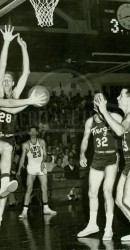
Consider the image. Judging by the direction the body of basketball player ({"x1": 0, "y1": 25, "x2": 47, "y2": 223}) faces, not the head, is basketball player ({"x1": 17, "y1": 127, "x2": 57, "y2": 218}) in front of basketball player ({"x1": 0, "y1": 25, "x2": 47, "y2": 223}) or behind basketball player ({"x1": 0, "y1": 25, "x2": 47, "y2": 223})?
behind

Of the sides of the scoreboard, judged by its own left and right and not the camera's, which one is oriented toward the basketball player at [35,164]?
front

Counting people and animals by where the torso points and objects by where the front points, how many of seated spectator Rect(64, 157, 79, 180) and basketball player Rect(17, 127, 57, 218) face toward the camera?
2

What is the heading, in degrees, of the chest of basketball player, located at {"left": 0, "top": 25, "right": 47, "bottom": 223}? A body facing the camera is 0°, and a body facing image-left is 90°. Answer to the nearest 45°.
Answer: approximately 0°

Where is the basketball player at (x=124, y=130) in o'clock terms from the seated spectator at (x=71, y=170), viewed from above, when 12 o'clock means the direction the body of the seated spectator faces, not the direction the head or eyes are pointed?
The basketball player is roughly at 12 o'clock from the seated spectator.

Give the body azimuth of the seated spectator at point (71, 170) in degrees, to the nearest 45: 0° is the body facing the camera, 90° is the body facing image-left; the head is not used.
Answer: approximately 0°

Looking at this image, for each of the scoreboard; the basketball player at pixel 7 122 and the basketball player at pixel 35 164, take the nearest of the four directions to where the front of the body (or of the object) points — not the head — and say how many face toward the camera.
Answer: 3

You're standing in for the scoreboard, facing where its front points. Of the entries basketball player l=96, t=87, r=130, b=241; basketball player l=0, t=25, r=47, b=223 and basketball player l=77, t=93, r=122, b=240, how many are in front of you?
3

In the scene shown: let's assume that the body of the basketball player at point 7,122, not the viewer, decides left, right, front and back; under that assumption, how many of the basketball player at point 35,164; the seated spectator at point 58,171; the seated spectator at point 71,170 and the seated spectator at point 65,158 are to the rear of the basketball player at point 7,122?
4

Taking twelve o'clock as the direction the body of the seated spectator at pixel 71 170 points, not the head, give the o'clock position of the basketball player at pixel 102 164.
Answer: The basketball player is roughly at 12 o'clock from the seated spectator.

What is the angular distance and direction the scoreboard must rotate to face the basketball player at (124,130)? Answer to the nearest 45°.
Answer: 0° — it already faces them
